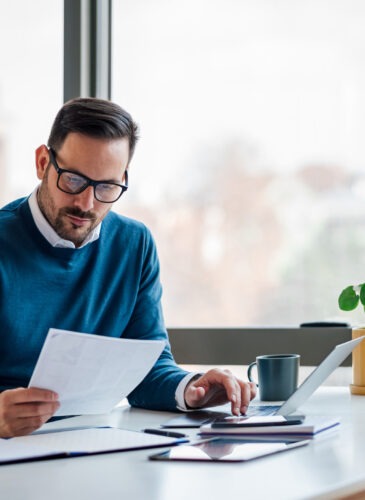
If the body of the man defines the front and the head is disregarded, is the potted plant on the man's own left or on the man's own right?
on the man's own left

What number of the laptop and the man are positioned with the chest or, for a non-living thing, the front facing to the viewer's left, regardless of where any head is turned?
1

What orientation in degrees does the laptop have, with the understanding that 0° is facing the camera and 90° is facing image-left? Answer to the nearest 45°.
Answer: approximately 90°

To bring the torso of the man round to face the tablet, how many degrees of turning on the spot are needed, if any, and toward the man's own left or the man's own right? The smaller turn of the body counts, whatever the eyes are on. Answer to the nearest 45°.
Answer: approximately 45° to the man's own right

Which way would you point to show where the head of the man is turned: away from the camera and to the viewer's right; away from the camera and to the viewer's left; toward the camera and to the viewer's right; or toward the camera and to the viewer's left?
toward the camera and to the viewer's right

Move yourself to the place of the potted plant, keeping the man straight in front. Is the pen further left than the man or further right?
left
